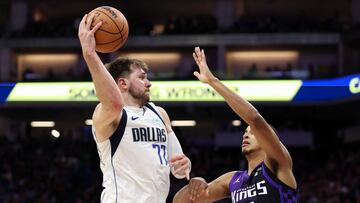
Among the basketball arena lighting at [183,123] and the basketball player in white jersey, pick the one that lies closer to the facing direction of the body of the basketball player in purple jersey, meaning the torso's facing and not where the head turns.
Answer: the basketball player in white jersey

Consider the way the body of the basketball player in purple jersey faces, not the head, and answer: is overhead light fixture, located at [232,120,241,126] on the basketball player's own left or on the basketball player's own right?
on the basketball player's own right

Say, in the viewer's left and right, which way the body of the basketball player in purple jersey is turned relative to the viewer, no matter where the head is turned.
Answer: facing the viewer and to the left of the viewer

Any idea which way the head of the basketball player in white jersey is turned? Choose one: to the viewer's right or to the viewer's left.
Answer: to the viewer's right

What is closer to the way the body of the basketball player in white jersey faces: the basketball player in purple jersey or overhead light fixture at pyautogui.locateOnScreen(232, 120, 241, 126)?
the basketball player in purple jersey

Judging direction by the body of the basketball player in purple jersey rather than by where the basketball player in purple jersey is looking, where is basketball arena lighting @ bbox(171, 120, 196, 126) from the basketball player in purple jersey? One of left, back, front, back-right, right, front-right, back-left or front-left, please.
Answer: back-right

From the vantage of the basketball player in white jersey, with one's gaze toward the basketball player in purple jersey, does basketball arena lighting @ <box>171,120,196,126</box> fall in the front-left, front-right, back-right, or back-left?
front-left

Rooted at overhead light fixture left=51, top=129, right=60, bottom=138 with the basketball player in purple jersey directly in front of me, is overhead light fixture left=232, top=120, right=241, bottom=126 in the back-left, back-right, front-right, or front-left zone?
front-left

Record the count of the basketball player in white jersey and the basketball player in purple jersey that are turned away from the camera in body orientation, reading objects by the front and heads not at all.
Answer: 0

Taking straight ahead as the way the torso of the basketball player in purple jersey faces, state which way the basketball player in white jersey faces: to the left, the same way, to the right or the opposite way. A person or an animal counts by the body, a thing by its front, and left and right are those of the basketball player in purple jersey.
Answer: to the left

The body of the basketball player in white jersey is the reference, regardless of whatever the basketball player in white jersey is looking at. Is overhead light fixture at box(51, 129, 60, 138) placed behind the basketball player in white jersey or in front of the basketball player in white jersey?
behind

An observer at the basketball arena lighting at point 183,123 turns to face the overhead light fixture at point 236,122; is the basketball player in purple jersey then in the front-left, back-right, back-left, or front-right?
front-right

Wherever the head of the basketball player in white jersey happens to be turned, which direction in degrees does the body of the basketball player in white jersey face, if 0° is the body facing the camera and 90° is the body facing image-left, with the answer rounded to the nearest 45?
approximately 315°

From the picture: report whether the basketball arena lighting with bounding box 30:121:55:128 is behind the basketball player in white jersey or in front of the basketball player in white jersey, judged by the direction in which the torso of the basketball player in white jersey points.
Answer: behind
